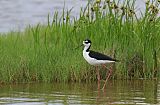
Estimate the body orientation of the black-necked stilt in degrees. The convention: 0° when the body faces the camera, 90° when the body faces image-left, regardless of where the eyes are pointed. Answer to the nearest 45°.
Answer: approximately 90°
